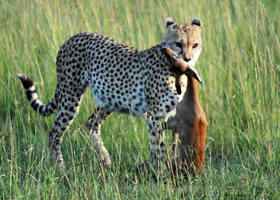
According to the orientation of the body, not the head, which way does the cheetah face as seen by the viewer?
to the viewer's right
